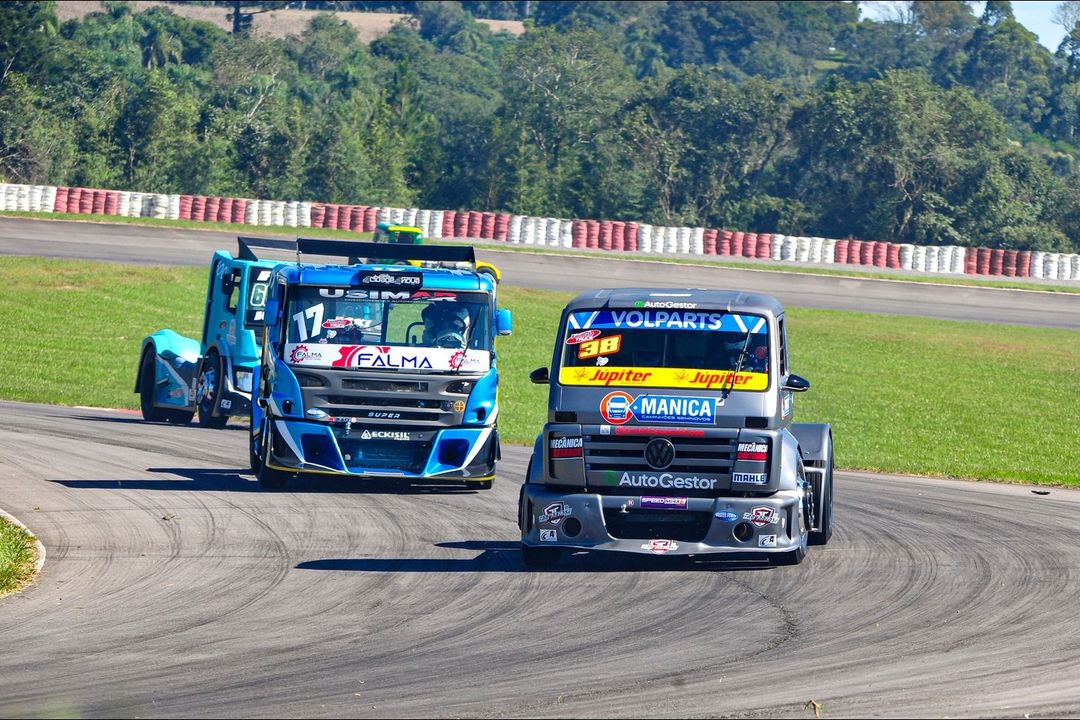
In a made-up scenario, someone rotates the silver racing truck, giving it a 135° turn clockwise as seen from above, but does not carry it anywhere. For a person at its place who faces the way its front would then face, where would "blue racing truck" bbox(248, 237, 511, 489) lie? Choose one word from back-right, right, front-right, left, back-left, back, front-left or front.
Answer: front

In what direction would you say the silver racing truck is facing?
toward the camera

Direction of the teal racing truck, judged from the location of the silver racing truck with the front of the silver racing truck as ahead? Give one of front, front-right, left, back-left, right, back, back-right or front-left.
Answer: back-right

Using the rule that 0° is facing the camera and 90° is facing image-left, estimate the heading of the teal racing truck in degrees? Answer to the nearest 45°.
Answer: approximately 315°

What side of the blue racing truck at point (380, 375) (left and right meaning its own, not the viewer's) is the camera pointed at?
front

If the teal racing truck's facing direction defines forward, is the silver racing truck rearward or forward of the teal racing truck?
forward
